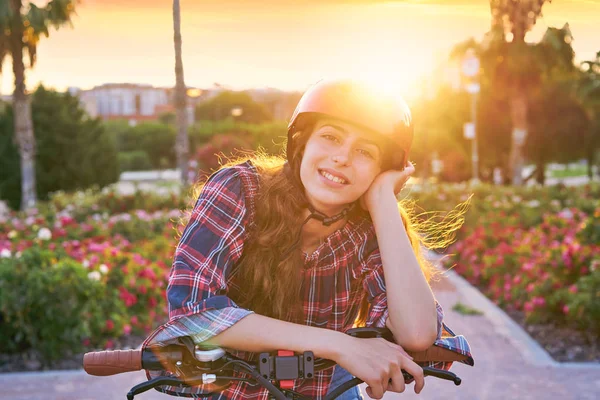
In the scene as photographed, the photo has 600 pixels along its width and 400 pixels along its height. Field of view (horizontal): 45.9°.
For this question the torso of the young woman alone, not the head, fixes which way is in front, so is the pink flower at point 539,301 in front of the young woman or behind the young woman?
behind

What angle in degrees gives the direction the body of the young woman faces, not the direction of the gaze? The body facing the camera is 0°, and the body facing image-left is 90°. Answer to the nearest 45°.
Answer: approximately 0°

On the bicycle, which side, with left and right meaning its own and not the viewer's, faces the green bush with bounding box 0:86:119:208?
back

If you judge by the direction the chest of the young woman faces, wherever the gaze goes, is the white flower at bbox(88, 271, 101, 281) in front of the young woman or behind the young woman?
behind

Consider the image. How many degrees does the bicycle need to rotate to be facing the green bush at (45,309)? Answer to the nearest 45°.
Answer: approximately 180°

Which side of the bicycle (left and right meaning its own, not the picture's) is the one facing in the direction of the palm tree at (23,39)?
back

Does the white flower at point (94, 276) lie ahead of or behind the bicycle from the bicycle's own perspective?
behind

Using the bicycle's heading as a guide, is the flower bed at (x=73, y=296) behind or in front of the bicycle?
behind

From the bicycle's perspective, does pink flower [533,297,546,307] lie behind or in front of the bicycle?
behind

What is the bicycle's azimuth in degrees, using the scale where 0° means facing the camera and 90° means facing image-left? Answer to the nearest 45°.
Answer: approximately 0°
